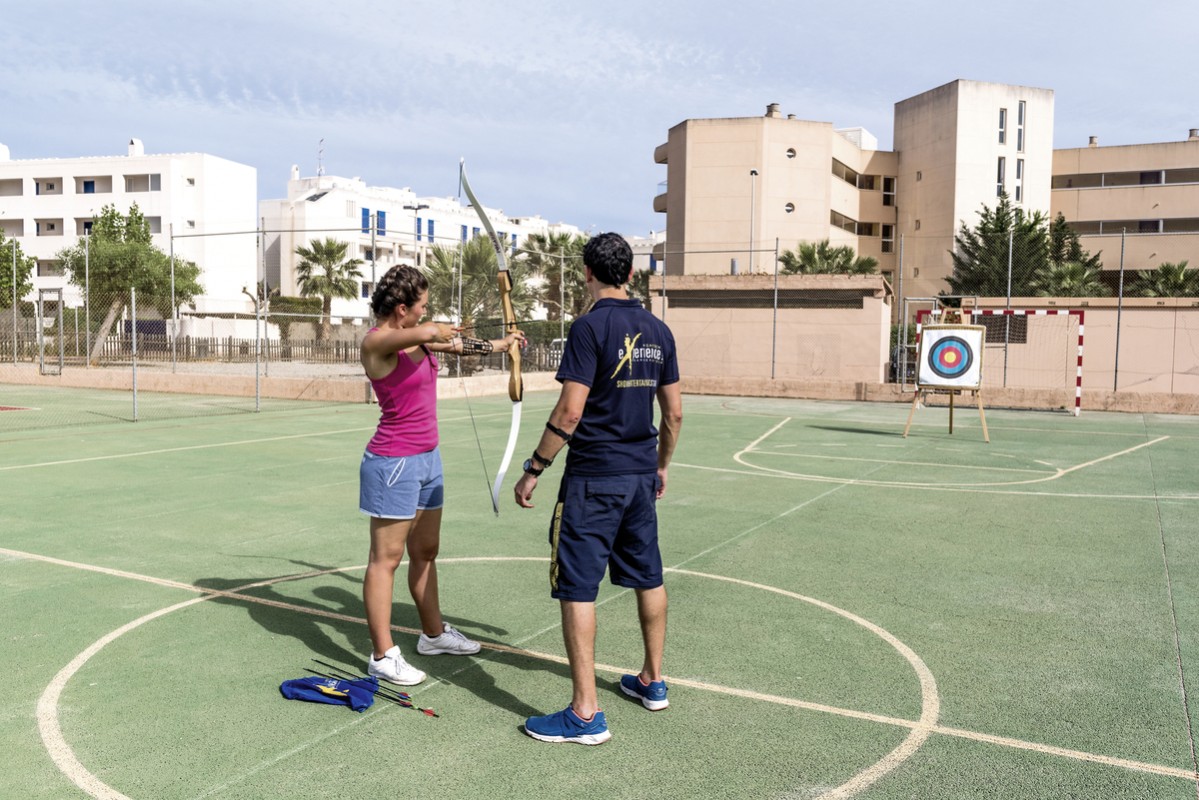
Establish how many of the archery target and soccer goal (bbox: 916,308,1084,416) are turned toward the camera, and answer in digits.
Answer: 2

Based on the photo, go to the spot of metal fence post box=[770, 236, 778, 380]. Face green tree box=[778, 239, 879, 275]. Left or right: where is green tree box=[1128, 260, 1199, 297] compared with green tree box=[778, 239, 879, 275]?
right

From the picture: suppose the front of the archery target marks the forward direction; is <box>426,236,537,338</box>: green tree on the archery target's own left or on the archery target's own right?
on the archery target's own right

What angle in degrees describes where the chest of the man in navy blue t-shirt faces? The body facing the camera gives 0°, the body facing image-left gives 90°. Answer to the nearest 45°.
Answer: approximately 135°

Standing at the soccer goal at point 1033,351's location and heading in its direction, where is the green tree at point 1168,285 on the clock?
The green tree is roughly at 7 o'clock from the soccer goal.

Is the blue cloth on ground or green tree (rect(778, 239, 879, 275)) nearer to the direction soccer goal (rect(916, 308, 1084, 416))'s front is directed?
the blue cloth on ground

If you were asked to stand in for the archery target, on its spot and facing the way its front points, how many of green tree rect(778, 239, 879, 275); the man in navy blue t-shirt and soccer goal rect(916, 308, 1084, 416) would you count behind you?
2

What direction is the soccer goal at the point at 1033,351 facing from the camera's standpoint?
toward the camera

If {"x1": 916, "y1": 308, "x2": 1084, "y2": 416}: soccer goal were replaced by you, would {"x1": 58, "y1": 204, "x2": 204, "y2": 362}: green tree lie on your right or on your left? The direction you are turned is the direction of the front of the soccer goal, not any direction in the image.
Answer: on your right

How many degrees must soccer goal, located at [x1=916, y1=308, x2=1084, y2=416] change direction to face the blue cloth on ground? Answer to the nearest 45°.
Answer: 0° — it already faces it

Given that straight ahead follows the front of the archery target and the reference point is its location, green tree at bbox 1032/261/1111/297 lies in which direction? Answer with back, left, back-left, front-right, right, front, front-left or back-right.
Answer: back

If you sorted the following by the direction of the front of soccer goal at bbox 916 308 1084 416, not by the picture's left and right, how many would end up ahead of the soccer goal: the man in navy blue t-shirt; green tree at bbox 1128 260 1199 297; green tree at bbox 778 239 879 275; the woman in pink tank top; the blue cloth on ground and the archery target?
4

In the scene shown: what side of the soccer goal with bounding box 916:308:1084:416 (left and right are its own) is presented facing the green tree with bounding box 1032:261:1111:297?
back

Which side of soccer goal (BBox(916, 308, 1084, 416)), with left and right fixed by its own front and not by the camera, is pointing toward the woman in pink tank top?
front

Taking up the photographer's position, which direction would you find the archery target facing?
facing the viewer

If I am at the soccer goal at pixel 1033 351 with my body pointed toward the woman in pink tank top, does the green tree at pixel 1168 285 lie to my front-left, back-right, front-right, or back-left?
back-left
